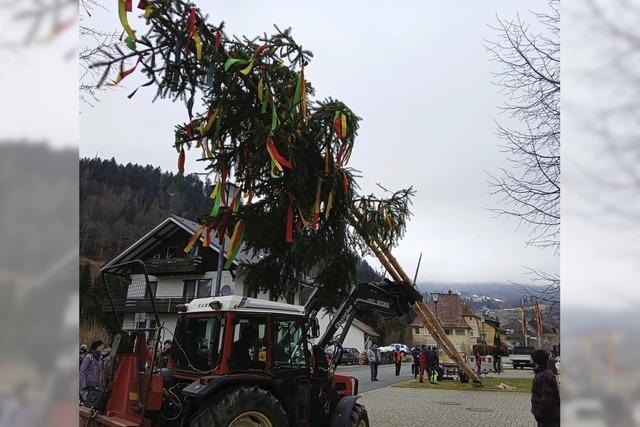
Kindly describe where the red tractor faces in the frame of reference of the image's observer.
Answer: facing away from the viewer and to the right of the viewer

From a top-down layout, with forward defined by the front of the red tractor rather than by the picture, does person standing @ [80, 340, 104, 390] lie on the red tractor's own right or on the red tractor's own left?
on the red tractor's own left

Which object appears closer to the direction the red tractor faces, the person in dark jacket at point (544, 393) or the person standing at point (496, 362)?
the person standing

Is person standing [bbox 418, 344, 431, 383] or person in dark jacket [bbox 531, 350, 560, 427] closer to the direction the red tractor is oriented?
the person standing

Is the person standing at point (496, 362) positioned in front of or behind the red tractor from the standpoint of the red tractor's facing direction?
in front
